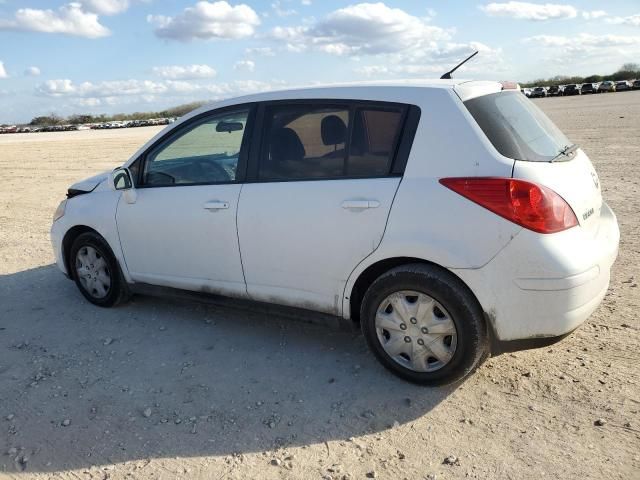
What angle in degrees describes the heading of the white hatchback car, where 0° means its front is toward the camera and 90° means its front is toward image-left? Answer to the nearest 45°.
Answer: approximately 135°
